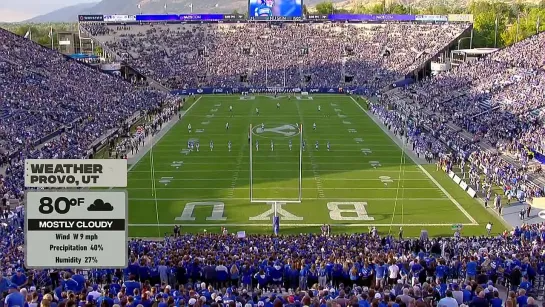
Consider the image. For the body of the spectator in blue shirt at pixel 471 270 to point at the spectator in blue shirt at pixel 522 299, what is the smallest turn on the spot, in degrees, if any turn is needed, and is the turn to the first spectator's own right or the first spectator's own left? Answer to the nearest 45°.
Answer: approximately 180°

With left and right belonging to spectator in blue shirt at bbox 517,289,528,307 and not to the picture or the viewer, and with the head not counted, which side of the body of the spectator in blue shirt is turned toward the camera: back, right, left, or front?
back

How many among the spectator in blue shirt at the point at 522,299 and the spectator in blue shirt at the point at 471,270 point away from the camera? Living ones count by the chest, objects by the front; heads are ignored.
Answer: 2

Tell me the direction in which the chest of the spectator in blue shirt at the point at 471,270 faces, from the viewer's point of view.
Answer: away from the camera

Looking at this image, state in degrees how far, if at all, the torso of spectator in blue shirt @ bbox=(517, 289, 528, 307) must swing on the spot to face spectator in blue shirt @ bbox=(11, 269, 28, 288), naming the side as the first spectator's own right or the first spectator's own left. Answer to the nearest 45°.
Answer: approximately 90° to the first spectator's own left

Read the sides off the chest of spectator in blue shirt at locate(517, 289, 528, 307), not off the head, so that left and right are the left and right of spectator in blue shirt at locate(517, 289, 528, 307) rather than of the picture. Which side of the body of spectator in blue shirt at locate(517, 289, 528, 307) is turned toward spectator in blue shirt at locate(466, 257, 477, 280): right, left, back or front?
front

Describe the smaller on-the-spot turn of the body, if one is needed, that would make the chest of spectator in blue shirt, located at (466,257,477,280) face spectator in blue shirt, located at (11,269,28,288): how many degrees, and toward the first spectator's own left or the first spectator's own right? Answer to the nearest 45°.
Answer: approximately 135° to the first spectator's own left

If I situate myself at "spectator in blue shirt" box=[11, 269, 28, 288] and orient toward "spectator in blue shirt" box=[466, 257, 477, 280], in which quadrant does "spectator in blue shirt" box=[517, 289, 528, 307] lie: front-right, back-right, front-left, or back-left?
front-right
